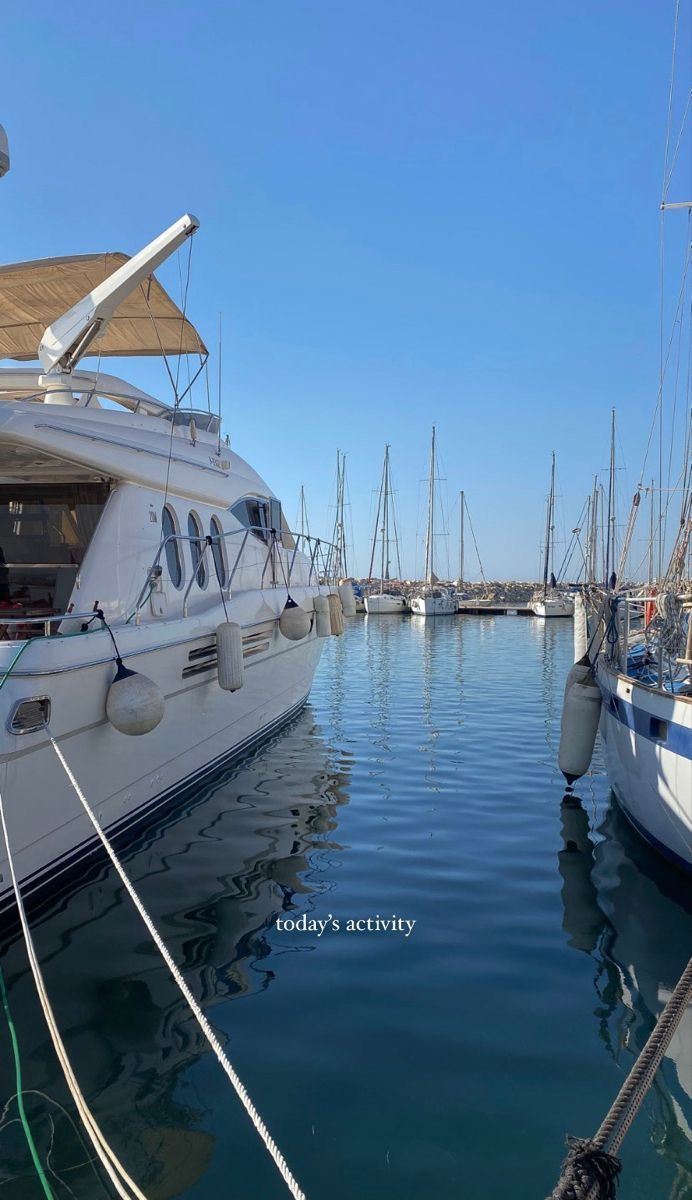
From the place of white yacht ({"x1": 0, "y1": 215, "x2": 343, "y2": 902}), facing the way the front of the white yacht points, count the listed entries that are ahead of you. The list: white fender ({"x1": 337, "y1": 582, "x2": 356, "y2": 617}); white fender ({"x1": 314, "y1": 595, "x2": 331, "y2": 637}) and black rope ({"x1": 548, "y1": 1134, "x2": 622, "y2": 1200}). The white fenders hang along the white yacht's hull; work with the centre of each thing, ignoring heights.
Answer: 2

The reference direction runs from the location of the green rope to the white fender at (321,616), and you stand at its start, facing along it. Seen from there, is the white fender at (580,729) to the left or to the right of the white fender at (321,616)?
right

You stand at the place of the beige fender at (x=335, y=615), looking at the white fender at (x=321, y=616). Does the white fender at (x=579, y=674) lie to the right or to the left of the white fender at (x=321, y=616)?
left

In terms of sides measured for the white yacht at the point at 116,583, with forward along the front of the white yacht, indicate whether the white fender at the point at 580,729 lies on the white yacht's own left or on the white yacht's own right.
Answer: on the white yacht's own right

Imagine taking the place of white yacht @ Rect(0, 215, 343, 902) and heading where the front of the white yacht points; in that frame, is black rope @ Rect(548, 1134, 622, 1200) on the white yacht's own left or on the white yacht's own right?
on the white yacht's own right

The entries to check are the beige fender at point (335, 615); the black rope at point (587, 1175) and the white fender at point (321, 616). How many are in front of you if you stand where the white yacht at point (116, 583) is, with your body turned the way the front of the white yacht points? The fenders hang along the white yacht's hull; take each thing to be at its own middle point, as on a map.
2

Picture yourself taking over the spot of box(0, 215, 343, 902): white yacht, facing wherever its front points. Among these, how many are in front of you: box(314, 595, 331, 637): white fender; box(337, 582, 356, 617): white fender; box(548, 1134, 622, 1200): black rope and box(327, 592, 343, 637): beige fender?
3

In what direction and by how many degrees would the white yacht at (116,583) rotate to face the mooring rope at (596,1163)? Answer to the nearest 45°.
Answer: approximately 135° to its right

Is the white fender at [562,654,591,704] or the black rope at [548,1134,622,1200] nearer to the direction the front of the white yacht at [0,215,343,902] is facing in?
the white fender

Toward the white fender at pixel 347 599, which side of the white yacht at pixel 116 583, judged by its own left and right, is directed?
front

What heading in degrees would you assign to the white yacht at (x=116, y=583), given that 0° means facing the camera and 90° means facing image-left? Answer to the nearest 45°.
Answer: approximately 225°

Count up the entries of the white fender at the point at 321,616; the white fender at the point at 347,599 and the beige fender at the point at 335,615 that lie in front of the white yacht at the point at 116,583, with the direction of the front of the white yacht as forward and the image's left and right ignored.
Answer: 3
